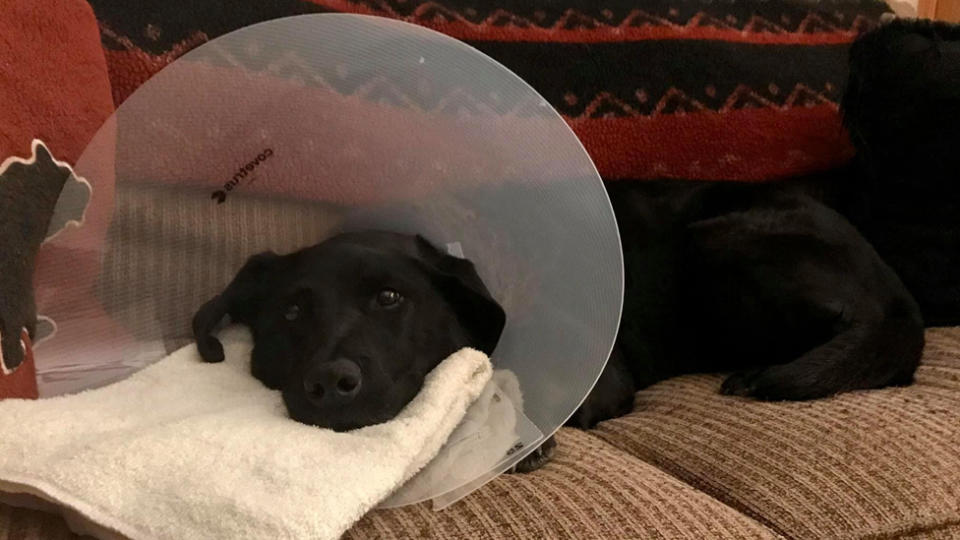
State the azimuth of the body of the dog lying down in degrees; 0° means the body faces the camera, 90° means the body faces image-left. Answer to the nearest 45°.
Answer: approximately 45°

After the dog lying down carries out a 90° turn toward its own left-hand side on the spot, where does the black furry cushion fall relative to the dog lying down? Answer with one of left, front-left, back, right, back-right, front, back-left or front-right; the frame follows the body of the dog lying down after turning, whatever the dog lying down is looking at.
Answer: left
